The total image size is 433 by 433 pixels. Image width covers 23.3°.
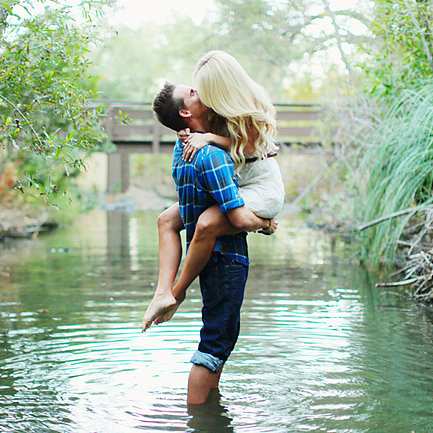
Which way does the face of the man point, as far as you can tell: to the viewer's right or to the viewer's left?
to the viewer's right

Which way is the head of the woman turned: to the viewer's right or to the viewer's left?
to the viewer's left

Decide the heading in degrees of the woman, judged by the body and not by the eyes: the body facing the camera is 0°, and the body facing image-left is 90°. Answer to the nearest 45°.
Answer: approximately 90°

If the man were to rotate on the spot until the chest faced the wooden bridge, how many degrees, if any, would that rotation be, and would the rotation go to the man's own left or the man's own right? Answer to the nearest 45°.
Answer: approximately 90° to the man's own left

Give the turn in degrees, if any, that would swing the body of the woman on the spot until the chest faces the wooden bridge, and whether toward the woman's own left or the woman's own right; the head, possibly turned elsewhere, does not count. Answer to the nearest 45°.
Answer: approximately 90° to the woman's own right

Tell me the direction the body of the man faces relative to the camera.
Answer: to the viewer's right
